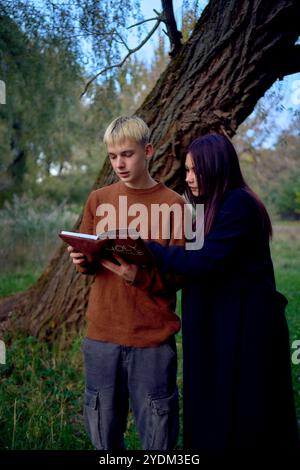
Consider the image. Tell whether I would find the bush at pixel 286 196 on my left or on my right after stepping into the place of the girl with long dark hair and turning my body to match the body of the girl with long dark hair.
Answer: on my right

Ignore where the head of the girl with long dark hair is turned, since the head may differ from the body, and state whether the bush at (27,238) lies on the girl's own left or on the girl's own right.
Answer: on the girl's own right

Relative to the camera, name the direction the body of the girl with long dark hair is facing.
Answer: to the viewer's left
